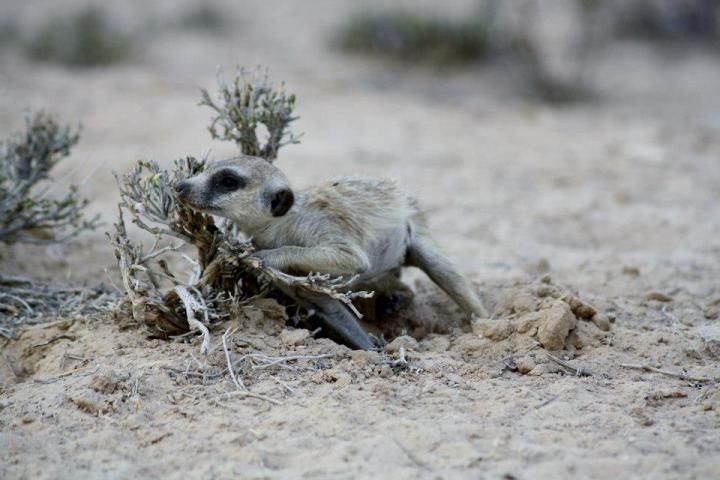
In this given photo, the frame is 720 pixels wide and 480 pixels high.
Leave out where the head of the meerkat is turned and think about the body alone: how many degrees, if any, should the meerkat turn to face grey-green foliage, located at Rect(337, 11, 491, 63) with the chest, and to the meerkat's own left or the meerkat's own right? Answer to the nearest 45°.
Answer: approximately 90° to the meerkat's own right

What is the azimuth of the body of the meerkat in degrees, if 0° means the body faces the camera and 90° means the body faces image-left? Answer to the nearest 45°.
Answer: approximately 90°

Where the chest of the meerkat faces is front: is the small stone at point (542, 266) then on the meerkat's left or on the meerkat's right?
on the meerkat's right

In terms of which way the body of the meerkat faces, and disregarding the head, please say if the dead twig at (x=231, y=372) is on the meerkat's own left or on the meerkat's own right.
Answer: on the meerkat's own left

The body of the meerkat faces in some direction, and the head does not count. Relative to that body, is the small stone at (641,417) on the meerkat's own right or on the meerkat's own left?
on the meerkat's own left

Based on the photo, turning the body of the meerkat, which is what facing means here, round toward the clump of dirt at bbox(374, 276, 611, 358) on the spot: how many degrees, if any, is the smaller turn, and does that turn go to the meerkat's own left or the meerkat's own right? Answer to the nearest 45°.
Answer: approximately 180°

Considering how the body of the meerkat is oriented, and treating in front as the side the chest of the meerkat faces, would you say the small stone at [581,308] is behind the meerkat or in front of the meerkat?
behind

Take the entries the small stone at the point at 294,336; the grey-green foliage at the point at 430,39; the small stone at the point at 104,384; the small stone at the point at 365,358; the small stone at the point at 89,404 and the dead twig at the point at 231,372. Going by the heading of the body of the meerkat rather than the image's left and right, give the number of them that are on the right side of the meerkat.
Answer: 1

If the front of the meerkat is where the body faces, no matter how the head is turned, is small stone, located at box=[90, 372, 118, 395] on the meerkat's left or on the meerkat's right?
on the meerkat's left

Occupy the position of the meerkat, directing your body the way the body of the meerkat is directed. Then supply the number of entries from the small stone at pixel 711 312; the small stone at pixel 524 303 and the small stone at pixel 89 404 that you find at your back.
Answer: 2

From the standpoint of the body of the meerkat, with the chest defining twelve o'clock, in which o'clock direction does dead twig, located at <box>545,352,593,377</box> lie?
The dead twig is roughly at 7 o'clock from the meerkat.

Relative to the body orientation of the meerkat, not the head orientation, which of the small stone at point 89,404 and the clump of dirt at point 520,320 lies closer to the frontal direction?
the small stone

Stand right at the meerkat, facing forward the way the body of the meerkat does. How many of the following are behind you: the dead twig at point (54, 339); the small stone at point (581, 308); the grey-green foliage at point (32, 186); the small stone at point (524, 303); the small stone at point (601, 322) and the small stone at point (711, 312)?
4

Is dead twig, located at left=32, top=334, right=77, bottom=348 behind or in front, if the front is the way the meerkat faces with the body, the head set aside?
in front

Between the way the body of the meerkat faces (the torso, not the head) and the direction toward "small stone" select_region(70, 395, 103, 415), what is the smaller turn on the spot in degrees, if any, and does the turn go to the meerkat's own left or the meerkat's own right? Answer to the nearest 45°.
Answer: approximately 45° to the meerkat's own left

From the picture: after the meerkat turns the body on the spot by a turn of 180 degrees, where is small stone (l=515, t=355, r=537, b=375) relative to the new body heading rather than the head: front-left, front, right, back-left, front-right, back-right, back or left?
front-right

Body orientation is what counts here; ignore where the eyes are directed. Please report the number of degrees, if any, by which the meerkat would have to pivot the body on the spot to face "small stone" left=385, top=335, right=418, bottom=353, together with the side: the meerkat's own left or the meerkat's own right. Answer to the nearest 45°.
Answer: approximately 135° to the meerkat's own left
